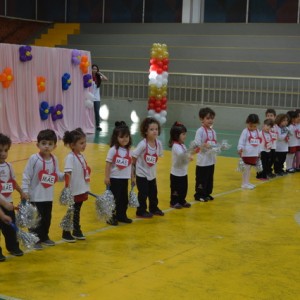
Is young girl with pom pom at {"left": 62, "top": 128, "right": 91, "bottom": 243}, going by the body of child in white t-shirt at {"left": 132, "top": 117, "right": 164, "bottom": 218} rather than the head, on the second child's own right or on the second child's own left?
on the second child's own right

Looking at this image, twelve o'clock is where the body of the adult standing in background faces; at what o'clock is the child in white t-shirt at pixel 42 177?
The child in white t-shirt is roughly at 12 o'clock from the adult standing in background.

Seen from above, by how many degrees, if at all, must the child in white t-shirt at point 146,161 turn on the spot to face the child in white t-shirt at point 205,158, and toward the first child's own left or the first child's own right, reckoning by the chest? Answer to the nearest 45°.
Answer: approximately 90° to the first child's own left

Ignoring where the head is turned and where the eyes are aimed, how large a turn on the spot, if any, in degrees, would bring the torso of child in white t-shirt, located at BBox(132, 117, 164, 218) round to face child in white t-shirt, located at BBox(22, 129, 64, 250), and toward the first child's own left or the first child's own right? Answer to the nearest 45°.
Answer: approximately 90° to the first child's own right

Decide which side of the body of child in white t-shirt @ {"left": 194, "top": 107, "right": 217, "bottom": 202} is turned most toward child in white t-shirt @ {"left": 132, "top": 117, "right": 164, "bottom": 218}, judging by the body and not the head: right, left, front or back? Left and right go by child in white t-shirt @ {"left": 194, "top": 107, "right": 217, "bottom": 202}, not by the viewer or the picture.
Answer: right

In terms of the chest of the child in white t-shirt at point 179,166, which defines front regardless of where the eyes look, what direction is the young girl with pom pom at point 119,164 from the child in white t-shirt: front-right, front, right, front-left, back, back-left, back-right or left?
back-right

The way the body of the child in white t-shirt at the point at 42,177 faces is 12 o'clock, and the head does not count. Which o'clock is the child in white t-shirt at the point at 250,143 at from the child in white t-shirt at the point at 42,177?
the child in white t-shirt at the point at 250,143 is roughly at 9 o'clock from the child in white t-shirt at the point at 42,177.

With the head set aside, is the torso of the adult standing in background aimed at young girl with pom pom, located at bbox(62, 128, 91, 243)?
yes
